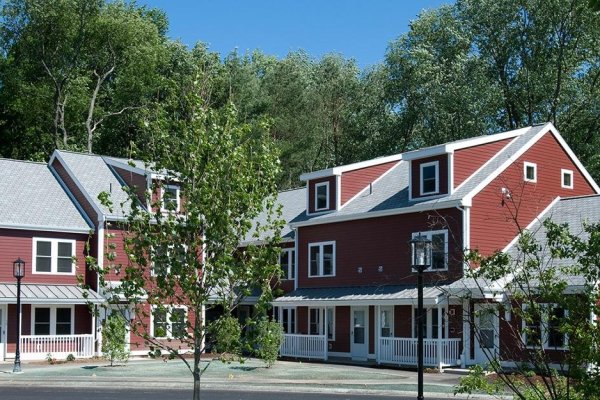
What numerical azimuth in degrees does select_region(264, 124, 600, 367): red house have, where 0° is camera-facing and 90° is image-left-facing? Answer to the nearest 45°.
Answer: approximately 45°

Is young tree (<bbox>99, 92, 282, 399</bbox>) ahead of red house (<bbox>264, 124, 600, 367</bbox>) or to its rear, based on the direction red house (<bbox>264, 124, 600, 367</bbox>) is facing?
ahead

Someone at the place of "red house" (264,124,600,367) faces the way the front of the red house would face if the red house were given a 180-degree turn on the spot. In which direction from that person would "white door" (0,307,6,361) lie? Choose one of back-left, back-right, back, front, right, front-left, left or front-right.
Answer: back-left

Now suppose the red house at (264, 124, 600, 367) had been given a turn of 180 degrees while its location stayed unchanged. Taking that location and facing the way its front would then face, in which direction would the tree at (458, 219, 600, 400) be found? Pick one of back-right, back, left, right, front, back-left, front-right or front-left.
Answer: back-right
